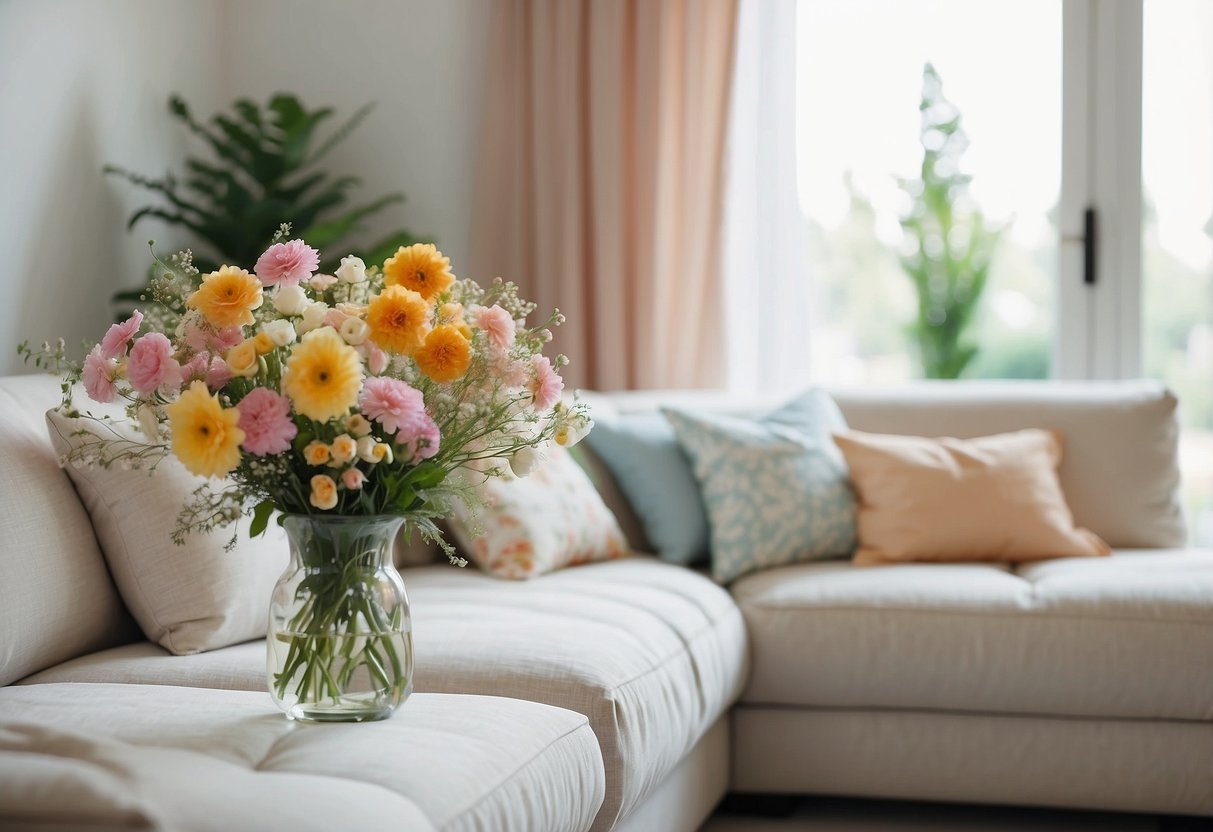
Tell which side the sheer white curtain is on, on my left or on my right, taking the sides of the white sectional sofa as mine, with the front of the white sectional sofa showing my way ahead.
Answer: on my left

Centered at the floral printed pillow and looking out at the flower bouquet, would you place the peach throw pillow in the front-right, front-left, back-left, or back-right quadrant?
back-left

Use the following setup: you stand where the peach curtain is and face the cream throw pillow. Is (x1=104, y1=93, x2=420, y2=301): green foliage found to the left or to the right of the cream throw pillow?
right

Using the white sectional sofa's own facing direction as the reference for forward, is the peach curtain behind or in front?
behind

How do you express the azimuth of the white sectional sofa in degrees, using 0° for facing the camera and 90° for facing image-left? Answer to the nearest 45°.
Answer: approximately 315°

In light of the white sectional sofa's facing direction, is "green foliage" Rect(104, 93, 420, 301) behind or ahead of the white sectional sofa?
behind
